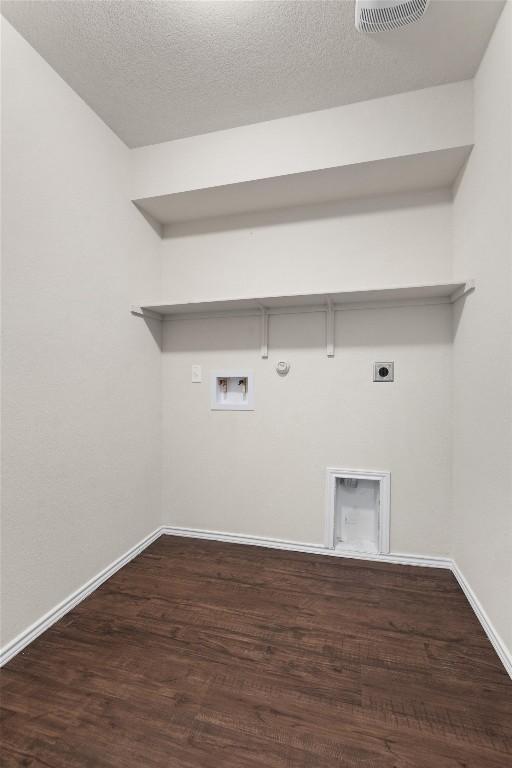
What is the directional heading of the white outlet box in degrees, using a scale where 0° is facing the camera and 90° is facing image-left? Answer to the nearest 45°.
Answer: approximately 0°

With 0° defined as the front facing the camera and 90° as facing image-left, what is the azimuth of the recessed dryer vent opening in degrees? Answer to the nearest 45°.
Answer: approximately 0°

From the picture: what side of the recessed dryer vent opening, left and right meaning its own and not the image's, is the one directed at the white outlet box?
right
